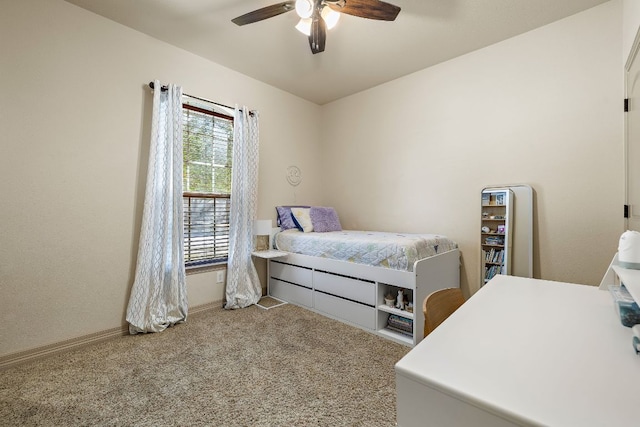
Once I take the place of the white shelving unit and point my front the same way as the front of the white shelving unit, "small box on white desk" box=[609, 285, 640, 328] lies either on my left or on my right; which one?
on my left

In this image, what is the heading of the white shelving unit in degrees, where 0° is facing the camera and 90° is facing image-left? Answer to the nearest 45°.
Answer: approximately 45°

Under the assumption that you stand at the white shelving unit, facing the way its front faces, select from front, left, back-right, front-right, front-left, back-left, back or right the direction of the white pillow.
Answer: front-right

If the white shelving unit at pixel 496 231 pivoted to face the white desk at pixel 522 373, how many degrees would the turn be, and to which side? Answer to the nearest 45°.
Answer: approximately 45° to its left

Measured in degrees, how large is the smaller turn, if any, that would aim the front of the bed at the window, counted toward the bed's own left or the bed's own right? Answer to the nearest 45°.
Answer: approximately 135° to the bed's own right

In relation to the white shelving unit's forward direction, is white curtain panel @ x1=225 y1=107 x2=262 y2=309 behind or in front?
in front

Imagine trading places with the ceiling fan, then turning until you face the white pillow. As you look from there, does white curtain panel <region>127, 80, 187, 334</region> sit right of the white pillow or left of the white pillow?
left

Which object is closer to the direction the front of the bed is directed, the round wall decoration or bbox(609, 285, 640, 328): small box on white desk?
the small box on white desk

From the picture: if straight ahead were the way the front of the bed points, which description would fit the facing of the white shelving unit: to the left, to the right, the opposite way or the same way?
to the right

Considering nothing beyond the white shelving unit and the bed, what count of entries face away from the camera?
0

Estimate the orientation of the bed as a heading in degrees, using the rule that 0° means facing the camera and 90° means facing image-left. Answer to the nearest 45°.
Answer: approximately 315°

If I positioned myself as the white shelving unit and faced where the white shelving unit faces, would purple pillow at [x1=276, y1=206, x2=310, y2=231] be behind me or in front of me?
in front

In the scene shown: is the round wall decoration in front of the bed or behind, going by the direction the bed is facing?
behind
